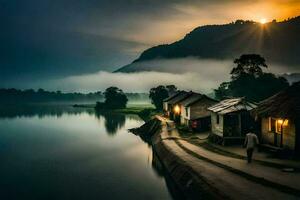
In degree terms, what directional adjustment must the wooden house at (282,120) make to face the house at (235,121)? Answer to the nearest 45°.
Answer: approximately 90° to its right

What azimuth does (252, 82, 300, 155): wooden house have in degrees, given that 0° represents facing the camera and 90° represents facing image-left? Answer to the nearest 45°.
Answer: approximately 45°
